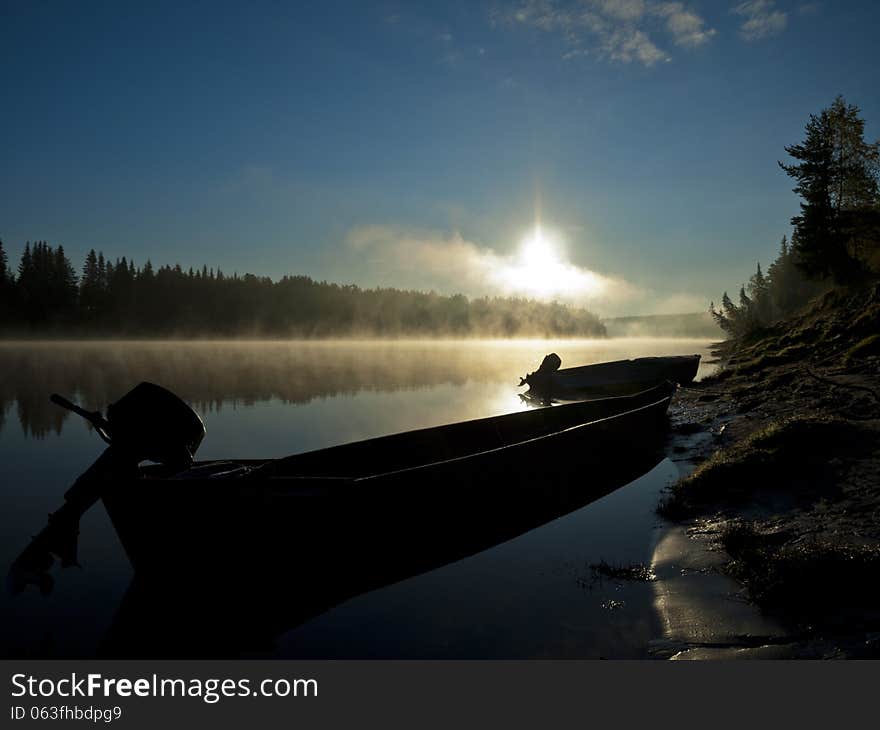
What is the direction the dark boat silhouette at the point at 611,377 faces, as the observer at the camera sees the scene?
facing to the right of the viewer

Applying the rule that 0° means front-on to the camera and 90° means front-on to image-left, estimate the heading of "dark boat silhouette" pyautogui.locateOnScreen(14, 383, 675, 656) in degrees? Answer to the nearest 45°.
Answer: approximately 225°

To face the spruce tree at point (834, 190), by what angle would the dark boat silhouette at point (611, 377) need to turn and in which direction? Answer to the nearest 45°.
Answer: approximately 45° to its left

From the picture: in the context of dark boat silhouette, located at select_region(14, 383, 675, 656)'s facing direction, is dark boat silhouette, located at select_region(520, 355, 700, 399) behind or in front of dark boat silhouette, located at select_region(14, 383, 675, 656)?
in front

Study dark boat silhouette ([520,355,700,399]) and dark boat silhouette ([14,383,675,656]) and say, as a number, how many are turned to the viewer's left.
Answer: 0

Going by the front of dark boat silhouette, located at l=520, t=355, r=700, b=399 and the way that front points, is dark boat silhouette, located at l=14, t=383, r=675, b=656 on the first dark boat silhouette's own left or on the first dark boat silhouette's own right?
on the first dark boat silhouette's own right

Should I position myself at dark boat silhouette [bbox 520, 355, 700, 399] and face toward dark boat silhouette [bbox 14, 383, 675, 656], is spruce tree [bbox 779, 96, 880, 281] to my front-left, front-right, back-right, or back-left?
back-left

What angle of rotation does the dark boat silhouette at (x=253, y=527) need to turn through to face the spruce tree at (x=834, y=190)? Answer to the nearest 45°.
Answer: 0° — it already faces it

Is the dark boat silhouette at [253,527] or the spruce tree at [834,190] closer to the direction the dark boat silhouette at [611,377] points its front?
the spruce tree

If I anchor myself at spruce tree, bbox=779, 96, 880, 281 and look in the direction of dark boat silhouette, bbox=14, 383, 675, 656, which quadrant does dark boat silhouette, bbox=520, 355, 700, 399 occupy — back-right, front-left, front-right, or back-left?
front-right

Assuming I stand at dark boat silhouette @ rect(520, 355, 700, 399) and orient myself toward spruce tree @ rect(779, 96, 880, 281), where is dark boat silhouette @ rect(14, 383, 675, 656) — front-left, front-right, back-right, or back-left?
back-right
